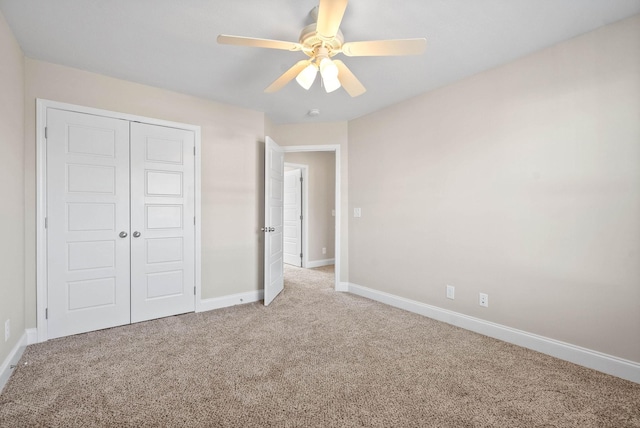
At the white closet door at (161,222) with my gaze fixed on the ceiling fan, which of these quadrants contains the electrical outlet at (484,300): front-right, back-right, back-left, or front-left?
front-left

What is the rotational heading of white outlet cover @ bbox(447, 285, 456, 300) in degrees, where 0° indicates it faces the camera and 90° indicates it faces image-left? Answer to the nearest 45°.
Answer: approximately 45°

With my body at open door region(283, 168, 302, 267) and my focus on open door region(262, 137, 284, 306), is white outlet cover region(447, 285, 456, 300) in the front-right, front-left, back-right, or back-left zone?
front-left

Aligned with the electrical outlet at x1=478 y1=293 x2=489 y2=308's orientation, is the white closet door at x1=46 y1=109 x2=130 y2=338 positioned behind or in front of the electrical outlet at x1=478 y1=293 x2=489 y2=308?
in front

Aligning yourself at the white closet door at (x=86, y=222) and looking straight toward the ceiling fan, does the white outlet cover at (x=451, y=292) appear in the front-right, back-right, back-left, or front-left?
front-left

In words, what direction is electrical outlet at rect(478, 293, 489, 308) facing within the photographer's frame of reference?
facing the viewer and to the left of the viewer

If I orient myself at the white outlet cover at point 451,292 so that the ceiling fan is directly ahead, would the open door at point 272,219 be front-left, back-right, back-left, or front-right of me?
front-right

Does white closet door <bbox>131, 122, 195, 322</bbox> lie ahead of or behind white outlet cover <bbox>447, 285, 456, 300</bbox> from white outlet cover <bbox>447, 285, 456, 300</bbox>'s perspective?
ahead

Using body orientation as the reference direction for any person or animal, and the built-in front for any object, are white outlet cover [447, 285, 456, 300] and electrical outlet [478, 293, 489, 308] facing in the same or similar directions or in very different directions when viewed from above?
same or similar directions

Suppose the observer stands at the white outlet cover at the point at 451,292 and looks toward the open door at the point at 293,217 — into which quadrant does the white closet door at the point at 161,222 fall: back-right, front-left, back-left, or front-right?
front-left

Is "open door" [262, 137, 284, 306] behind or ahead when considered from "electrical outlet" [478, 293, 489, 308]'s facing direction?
ahead

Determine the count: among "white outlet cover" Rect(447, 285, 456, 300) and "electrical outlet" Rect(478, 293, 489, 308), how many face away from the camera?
0

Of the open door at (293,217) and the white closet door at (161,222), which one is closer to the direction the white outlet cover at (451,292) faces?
the white closet door

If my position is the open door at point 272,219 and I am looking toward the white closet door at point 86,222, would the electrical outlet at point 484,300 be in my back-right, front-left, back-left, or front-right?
back-left

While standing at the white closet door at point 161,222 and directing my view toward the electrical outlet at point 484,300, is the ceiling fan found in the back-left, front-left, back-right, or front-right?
front-right

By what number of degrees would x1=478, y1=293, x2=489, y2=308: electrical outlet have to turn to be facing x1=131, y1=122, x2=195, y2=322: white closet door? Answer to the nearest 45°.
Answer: approximately 45° to its right
